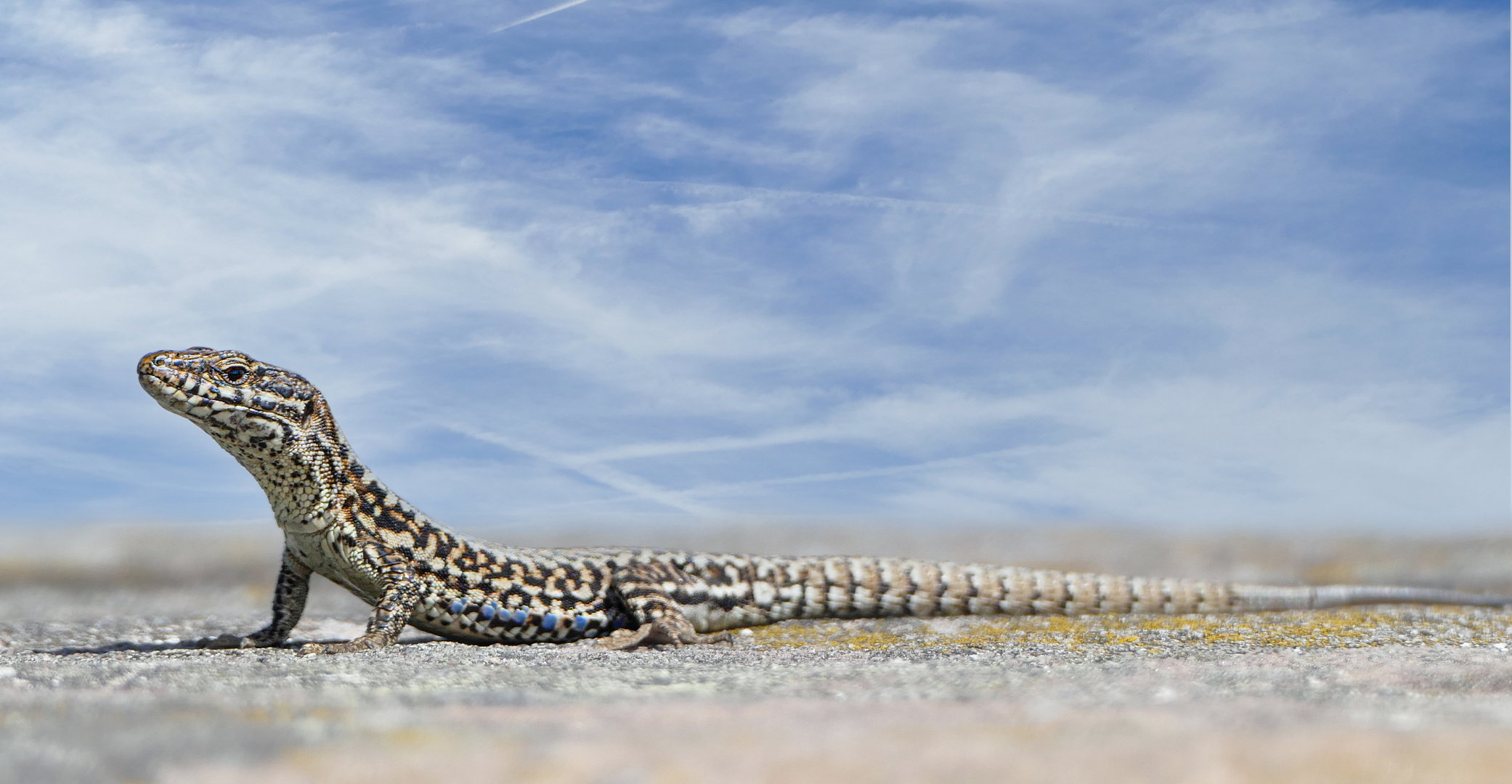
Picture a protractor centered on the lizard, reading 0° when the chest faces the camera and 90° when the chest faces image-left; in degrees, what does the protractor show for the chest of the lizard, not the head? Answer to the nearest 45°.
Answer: approximately 90°
